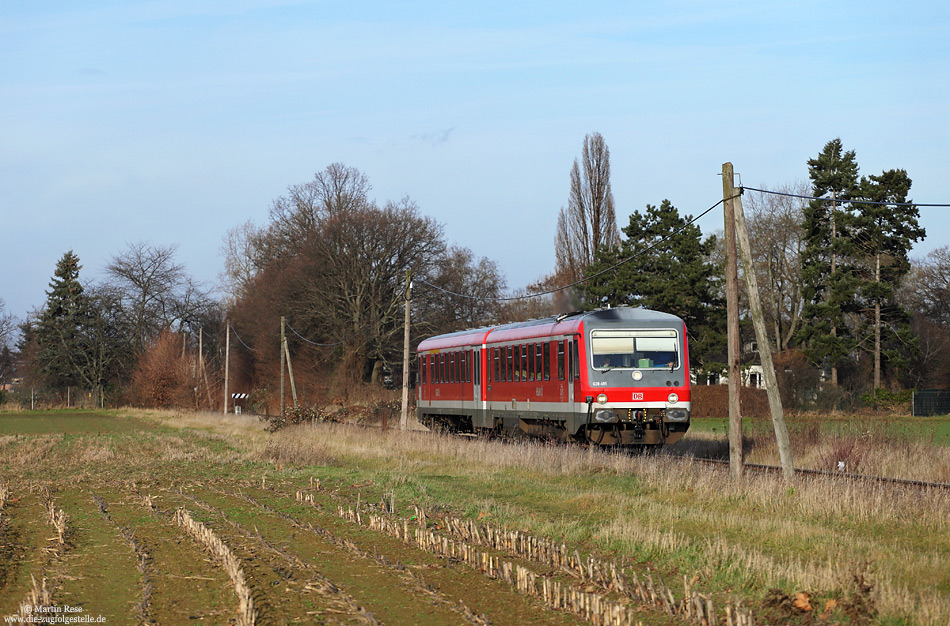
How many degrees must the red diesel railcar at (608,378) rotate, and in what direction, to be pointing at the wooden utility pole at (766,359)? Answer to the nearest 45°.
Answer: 0° — it already faces it

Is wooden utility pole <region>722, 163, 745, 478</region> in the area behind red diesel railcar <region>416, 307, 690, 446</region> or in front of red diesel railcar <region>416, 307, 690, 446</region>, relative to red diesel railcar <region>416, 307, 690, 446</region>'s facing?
in front

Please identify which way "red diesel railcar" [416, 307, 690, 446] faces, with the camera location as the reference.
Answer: facing the viewer and to the right of the viewer
